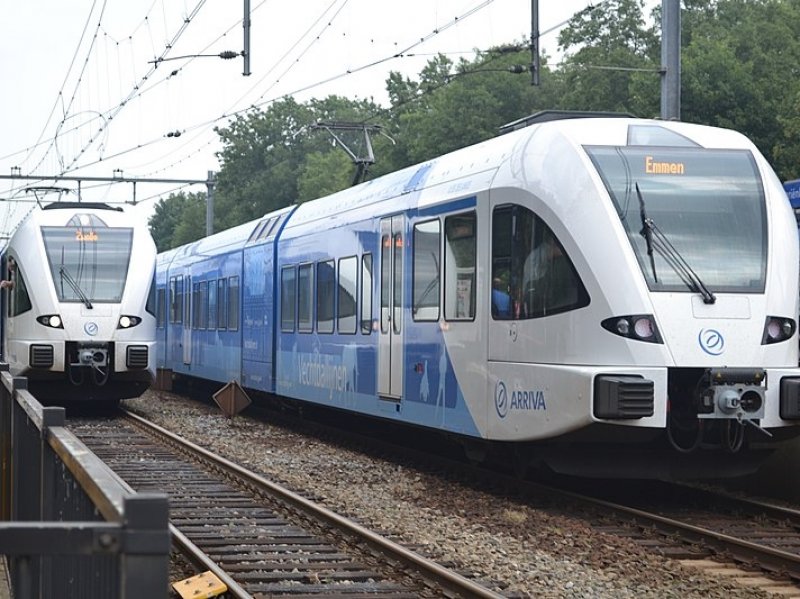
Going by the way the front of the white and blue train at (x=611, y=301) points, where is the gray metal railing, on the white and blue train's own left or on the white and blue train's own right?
on the white and blue train's own right

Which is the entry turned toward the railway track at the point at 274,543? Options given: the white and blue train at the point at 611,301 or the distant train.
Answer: the distant train

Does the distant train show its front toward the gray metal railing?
yes

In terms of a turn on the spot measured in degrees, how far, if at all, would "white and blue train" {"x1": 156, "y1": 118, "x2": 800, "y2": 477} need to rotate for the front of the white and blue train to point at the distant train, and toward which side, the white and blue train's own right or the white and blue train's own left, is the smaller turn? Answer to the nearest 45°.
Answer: approximately 180°

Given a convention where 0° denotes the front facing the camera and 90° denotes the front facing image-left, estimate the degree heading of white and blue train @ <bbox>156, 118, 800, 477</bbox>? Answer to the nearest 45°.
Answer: approximately 315°
